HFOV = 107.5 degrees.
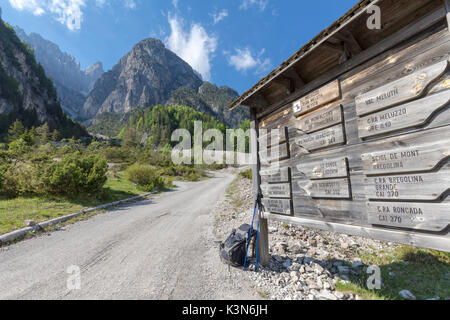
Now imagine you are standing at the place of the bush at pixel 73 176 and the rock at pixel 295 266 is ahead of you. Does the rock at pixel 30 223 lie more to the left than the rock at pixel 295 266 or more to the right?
right

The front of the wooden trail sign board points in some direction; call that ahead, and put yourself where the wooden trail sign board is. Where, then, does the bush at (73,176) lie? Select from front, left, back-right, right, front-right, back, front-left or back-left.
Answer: front-right

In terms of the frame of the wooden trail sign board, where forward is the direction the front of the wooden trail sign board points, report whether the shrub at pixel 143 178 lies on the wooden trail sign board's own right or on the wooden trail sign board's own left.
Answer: on the wooden trail sign board's own right

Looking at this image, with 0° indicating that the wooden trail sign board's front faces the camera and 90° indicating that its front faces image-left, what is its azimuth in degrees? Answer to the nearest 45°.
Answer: approximately 45°

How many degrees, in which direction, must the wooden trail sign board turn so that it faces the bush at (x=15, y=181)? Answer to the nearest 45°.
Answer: approximately 45° to its right

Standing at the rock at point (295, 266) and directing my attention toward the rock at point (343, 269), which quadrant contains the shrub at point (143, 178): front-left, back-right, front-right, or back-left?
back-left
